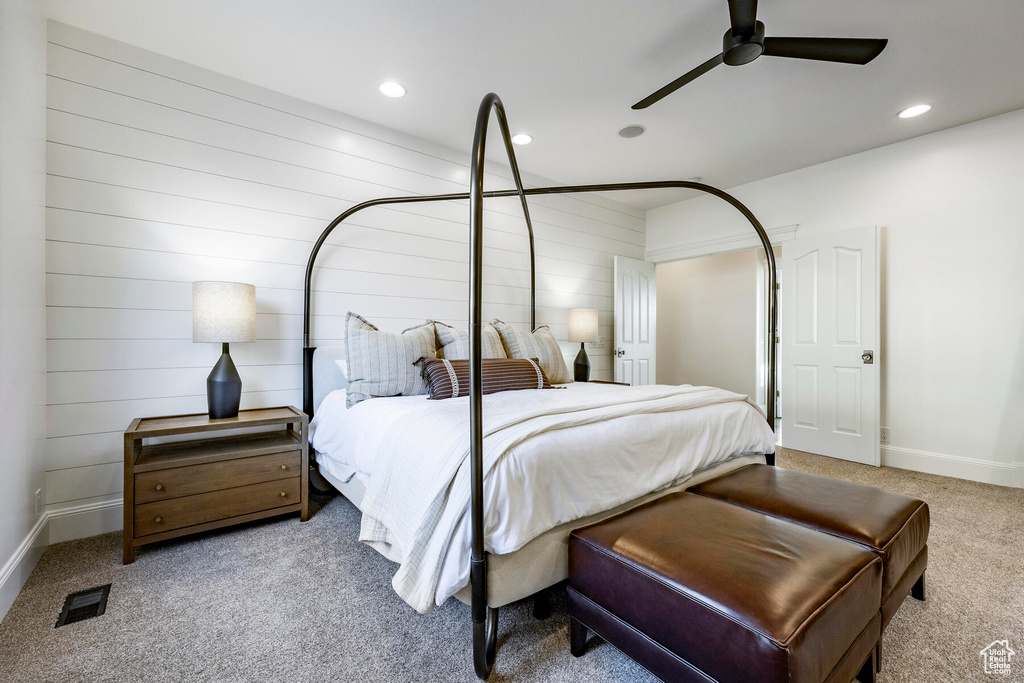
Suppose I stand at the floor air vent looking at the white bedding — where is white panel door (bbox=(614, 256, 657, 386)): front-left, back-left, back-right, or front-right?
front-left

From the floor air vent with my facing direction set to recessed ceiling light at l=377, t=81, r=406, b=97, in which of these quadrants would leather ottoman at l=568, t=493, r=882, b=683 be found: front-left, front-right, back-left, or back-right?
front-right

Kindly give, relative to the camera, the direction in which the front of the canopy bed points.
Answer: facing the viewer and to the right of the viewer

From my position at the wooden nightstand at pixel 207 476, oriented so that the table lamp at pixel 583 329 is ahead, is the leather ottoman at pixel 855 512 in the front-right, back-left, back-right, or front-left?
front-right

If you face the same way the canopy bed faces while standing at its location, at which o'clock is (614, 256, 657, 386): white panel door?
The white panel door is roughly at 8 o'clock from the canopy bed.

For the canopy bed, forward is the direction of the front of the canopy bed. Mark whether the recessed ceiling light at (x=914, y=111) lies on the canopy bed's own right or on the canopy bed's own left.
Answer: on the canopy bed's own left

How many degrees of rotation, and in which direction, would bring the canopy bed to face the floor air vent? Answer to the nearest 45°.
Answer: approximately 135° to its right

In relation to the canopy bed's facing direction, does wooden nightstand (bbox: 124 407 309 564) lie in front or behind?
behind

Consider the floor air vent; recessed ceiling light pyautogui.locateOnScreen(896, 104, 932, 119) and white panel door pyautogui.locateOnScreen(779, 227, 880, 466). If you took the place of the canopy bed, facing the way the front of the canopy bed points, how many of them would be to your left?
2
